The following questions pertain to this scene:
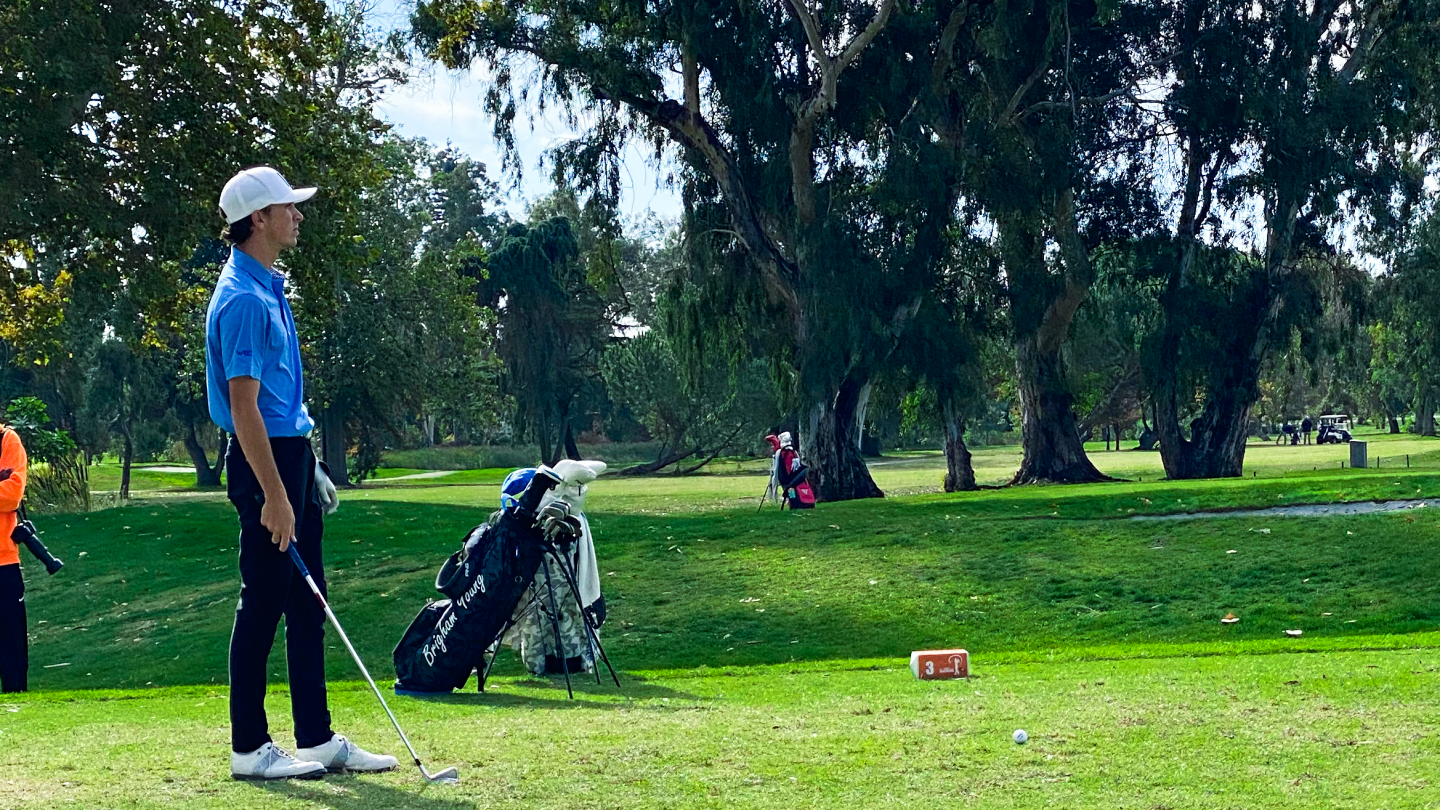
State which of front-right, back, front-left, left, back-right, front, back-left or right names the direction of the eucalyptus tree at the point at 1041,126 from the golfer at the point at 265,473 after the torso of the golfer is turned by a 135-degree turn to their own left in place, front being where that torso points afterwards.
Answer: right

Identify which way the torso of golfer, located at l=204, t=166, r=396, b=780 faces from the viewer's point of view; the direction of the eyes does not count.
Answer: to the viewer's right

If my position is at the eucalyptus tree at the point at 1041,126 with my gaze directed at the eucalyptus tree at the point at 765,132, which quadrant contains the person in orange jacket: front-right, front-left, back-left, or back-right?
front-left

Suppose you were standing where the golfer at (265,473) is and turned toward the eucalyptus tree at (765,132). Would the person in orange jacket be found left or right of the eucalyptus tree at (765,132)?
left

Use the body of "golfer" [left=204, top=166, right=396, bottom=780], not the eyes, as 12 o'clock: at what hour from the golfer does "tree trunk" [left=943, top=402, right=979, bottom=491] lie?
The tree trunk is roughly at 10 o'clock from the golfer.

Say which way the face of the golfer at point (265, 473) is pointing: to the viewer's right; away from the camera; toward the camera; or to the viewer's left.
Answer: to the viewer's right
